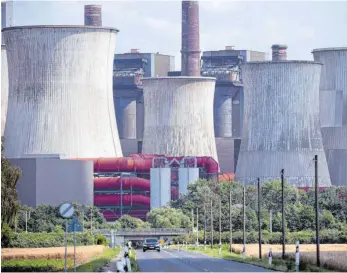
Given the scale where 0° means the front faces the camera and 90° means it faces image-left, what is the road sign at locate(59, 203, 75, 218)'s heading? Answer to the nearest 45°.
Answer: approximately 0°
